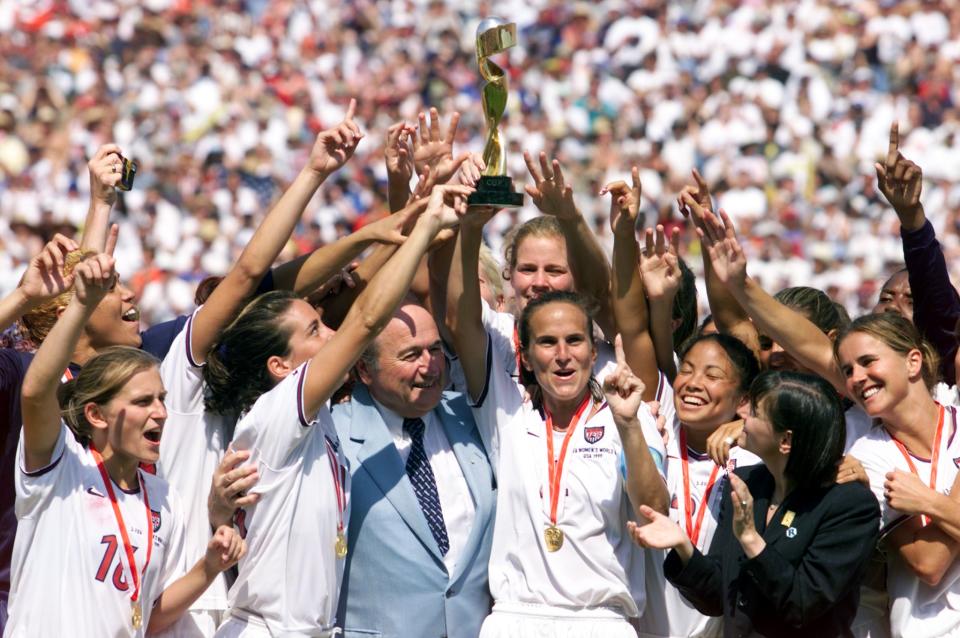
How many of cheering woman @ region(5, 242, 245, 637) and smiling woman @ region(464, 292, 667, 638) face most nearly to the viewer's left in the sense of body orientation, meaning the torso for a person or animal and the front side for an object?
0

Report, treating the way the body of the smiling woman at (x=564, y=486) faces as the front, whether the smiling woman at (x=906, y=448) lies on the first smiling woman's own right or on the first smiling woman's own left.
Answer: on the first smiling woman's own left

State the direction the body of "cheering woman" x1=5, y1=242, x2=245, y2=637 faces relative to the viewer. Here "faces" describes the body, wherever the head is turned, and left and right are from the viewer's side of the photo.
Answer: facing the viewer and to the right of the viewer

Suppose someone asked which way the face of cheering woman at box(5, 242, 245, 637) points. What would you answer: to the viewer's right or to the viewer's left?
to the viewer's right

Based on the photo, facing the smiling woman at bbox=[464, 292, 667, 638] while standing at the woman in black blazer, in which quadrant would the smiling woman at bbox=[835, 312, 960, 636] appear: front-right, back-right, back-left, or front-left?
back-right

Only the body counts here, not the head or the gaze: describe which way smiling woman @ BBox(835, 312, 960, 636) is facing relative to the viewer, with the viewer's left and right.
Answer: facing the viewer and to the left of the viewer

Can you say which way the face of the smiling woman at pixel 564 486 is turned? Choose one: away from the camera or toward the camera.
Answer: toward the camera

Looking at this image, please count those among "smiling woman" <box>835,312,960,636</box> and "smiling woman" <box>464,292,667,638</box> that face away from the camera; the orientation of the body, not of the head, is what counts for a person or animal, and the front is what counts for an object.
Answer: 0

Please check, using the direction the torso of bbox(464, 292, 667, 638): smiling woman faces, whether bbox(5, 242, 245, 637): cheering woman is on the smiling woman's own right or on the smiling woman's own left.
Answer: on the smiling woman's own right

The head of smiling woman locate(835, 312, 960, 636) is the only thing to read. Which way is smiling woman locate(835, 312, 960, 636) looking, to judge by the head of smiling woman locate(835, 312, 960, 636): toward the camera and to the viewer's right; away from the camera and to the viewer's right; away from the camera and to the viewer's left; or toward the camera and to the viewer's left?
toward the camera and to the viewer's left

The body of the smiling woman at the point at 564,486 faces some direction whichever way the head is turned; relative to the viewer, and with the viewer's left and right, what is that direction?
facing the viewer

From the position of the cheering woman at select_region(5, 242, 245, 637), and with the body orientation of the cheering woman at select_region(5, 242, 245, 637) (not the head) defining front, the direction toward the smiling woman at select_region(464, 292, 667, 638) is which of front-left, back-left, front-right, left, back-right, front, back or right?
front-left
